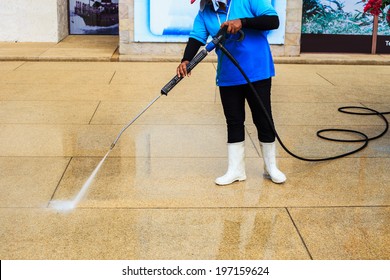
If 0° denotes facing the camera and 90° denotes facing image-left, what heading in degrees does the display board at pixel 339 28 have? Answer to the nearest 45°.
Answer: approximately 0°

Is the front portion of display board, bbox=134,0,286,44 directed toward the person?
yes

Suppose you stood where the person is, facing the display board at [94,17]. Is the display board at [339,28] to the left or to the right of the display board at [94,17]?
right

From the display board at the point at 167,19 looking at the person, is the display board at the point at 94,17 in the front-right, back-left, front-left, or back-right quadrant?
back-right

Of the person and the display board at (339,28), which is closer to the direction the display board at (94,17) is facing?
the person

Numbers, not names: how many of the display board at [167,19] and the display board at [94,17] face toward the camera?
2

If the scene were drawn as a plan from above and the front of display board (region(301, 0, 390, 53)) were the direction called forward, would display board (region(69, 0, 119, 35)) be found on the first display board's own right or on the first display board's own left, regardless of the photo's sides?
on the first display board's own right

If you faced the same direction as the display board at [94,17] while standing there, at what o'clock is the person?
The person is roughly at 12 o'clock from the display board.

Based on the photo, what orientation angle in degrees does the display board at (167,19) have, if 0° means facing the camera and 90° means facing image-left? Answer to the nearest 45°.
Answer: approximately 0°

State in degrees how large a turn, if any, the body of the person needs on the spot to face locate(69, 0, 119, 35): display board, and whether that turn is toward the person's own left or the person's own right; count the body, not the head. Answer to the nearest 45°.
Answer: approximately 135° to the person's own right
